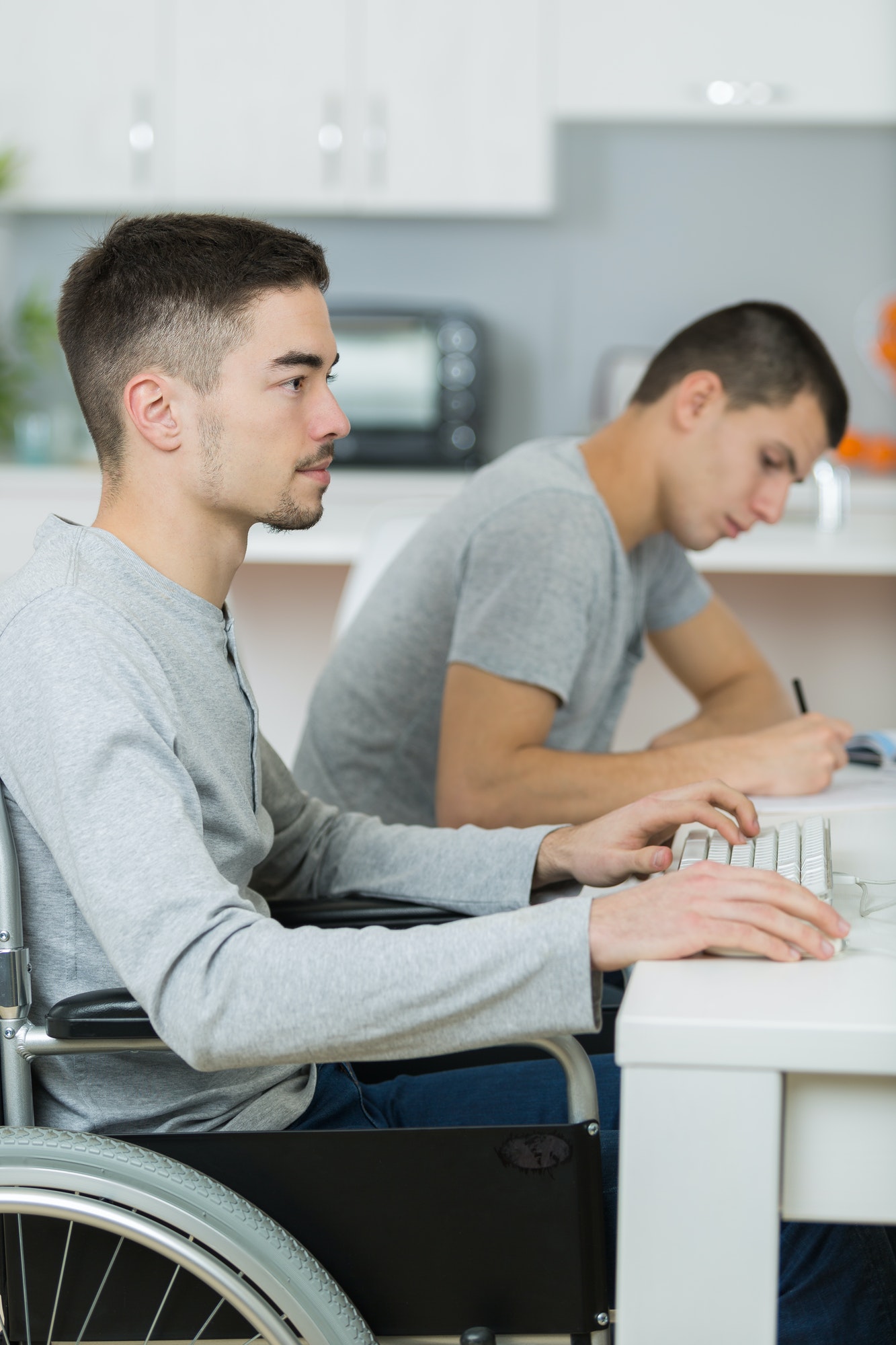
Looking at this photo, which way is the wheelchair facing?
to the viewer's right

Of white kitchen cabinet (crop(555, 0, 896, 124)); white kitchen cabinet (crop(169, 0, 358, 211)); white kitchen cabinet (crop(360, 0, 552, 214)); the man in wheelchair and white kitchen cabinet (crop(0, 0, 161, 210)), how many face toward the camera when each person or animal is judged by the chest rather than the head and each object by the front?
4

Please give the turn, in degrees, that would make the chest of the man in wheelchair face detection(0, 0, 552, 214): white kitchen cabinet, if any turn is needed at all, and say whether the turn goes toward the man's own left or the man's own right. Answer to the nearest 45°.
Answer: approximately 90° to the man's own left

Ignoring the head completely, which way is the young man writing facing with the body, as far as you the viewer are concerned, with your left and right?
facing to the right of the viewer

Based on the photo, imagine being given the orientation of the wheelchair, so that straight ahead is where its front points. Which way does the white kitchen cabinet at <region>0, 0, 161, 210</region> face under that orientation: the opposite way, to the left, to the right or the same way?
to the right

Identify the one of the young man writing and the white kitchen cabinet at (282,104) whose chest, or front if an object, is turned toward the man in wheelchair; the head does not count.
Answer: the white kitchen cabinet

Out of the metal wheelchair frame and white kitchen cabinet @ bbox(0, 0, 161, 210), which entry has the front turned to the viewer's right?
the metal wheelchair frame

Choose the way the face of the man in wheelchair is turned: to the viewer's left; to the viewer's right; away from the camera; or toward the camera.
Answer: to the viewer's right

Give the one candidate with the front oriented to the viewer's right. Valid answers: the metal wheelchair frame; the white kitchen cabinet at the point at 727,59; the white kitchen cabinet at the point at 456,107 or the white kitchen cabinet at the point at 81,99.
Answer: the metal wheelchair frame

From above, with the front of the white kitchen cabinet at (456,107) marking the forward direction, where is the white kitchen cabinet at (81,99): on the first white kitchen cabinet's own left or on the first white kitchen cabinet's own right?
on the first white kitchen cabinet's own right

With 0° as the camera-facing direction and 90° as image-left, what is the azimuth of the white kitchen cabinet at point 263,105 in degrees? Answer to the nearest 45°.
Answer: approximately 0°

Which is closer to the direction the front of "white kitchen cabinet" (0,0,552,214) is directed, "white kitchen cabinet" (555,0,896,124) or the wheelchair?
the wheelchair

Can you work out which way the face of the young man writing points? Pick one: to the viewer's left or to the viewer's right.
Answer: to the viewer's right

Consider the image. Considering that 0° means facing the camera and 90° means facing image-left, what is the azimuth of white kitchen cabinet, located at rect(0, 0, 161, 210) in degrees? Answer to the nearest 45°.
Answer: approximately 0°
